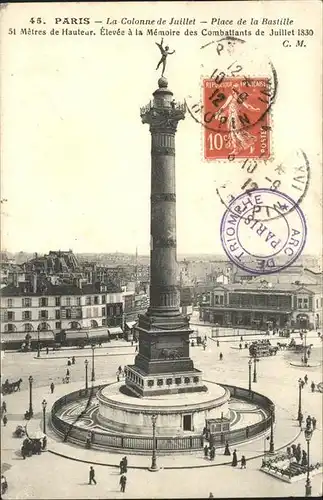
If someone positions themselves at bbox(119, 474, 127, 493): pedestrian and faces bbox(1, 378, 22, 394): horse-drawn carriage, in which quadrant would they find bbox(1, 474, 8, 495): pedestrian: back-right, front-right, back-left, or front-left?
front-left

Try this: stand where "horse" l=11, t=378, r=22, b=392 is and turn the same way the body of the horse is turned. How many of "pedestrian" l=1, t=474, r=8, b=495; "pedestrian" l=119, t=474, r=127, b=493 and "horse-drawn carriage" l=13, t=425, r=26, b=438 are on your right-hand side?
3

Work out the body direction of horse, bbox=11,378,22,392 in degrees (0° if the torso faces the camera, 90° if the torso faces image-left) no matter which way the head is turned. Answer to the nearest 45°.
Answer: approximately 270°

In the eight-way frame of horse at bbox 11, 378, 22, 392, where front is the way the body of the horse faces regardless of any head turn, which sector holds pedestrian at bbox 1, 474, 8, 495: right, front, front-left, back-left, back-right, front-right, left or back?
right

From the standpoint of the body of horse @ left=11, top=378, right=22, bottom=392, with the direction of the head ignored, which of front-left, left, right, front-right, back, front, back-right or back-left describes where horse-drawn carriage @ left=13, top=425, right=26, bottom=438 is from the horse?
right

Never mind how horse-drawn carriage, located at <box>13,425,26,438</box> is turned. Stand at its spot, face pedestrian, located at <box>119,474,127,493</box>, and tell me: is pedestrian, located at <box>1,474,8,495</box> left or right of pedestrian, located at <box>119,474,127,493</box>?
right

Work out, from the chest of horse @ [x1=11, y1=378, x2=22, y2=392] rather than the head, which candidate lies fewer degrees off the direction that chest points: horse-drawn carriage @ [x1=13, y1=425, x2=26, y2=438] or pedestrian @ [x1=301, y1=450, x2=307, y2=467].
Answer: the pedestrian

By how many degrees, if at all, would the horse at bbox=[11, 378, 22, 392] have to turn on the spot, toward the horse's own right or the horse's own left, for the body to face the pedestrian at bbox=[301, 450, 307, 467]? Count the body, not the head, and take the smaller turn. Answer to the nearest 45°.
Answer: approximately 45° to the horse's own right
